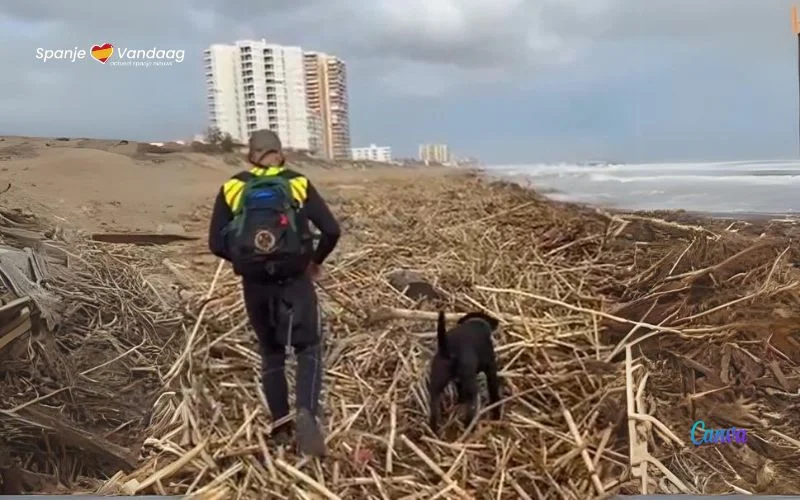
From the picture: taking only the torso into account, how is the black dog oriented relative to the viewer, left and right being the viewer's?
facing away from the viewer and to the right of the viewer

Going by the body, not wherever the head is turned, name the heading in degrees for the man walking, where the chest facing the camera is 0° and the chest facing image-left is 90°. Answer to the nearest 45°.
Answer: approximately 180°

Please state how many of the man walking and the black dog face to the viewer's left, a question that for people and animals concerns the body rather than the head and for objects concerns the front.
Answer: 0
